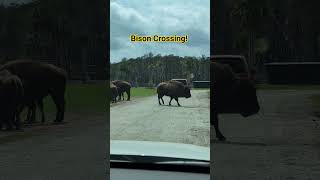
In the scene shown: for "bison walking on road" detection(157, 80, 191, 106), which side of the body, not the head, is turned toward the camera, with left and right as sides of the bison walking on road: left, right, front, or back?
right
